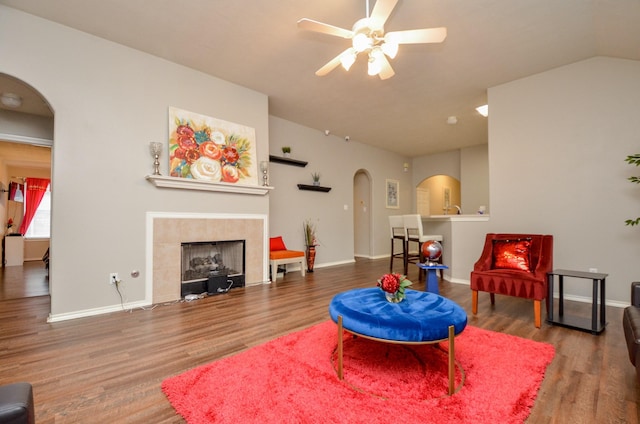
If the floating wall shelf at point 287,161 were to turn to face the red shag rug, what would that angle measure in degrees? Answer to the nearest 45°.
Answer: approximately 45° to its right

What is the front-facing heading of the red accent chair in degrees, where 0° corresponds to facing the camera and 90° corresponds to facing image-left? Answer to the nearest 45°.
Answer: approximately 45°

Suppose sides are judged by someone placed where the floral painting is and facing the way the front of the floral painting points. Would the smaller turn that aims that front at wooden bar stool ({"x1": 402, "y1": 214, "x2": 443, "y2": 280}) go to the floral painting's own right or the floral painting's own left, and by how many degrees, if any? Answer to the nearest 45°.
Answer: approximately 45° to the floral painting's own left

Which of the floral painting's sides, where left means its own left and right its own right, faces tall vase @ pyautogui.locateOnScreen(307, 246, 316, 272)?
left

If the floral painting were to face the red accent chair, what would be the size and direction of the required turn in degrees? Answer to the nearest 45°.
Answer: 0° — it already faces it
